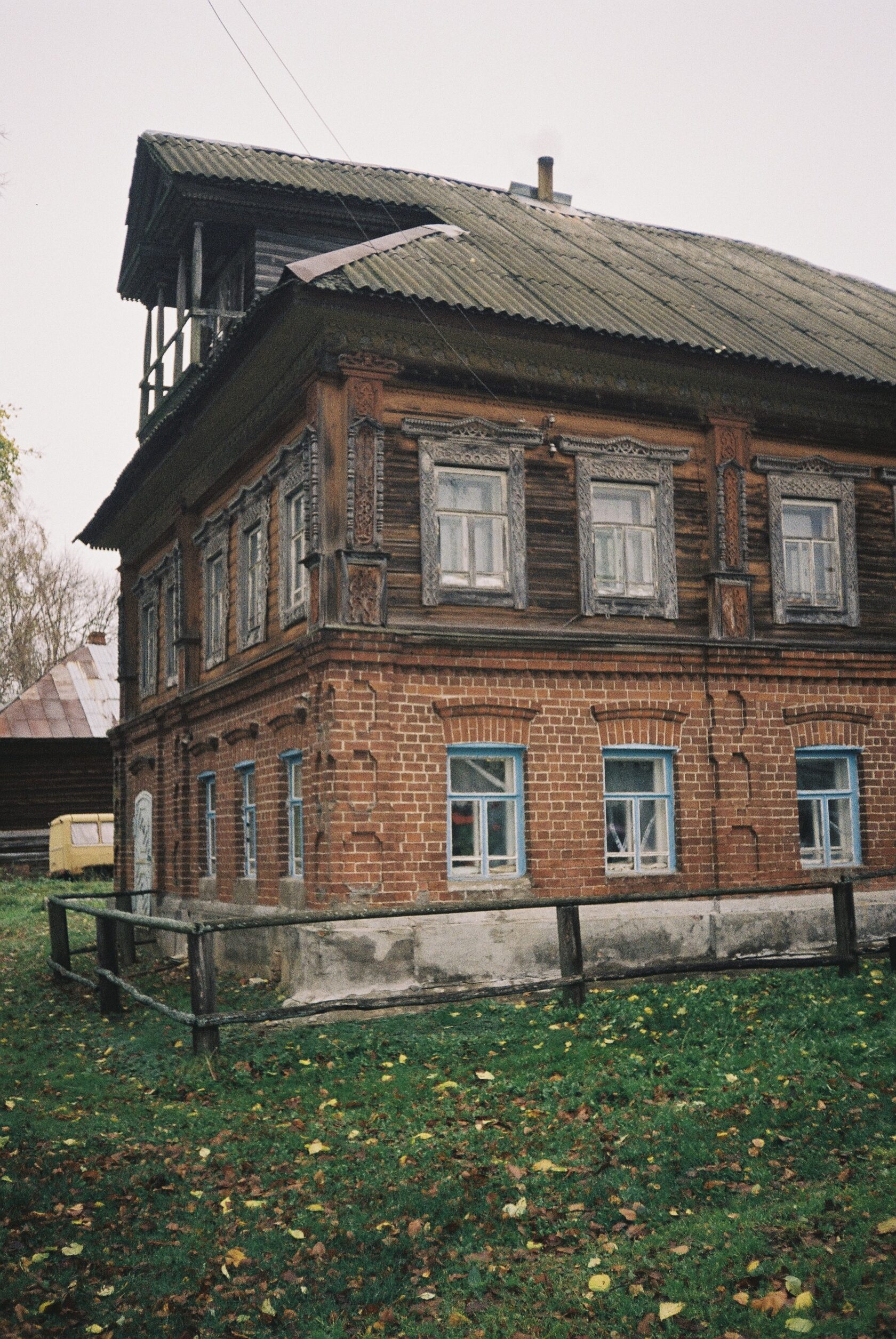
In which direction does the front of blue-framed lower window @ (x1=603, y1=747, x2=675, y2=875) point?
toward the camera

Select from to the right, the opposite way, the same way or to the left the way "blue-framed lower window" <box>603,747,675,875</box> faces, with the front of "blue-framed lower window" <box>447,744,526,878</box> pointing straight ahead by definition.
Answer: the same way

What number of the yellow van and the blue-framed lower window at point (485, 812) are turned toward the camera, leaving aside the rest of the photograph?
1

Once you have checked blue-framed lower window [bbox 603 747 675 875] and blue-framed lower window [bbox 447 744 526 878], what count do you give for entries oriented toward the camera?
2

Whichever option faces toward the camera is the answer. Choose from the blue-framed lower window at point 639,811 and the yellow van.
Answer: the blue-framed lower window

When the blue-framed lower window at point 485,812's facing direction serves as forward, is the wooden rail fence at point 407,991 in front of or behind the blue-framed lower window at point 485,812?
in front

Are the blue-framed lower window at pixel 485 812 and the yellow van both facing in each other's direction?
no

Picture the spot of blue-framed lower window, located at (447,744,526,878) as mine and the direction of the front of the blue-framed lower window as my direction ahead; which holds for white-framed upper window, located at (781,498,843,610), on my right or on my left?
on my left

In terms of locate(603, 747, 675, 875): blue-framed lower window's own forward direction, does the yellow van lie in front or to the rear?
to the rear

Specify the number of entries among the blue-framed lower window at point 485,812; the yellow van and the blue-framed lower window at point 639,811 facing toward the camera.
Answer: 2
